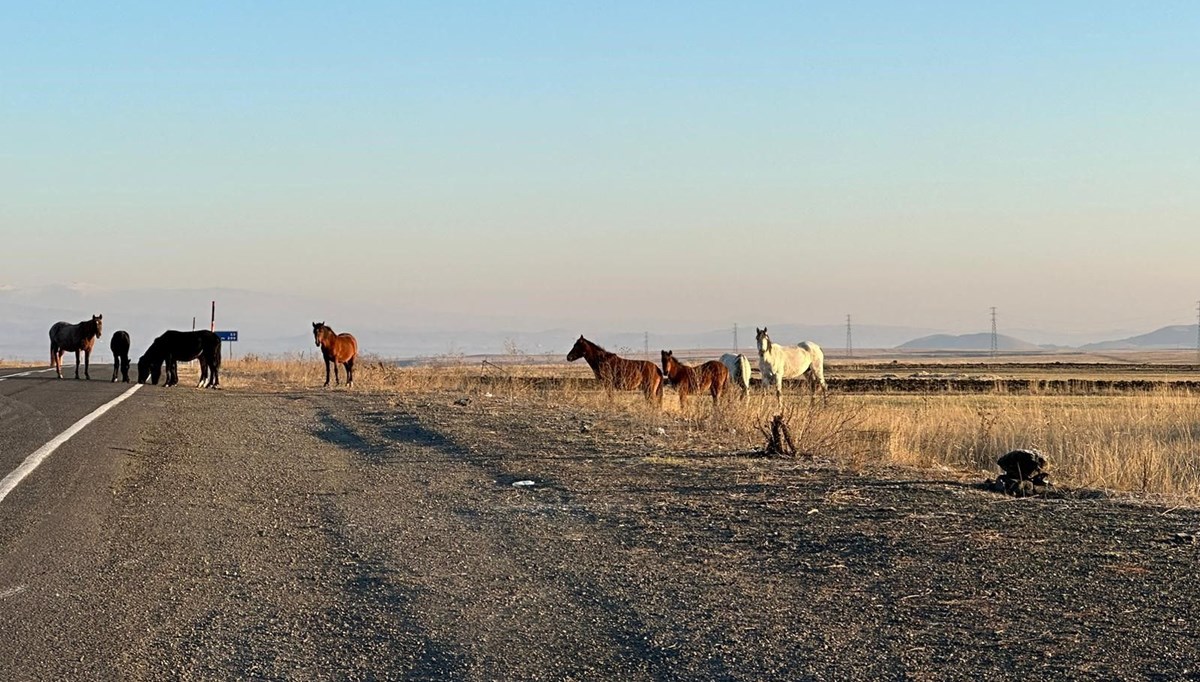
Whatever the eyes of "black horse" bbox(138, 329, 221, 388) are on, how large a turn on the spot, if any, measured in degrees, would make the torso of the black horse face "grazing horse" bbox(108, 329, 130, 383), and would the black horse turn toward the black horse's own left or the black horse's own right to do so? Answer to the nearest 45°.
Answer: approximately 45° to the black horse's own right

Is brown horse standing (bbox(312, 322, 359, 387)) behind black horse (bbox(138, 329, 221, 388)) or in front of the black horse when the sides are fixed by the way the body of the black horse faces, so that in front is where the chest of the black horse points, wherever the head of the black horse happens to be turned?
behind

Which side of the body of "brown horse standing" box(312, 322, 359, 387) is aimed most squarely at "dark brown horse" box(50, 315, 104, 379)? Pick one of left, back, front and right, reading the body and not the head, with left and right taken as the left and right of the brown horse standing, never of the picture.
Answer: right

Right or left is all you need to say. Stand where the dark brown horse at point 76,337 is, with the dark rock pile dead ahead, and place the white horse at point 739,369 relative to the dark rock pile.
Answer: left

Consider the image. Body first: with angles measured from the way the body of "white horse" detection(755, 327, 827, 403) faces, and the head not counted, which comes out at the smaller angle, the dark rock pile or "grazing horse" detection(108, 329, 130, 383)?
the grazing horse

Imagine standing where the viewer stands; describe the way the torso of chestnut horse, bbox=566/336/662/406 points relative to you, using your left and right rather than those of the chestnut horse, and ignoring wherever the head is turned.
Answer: facing to the left of the viewer

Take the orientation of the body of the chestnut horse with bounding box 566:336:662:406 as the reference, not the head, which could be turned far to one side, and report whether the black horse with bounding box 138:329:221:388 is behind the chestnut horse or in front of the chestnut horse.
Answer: in front

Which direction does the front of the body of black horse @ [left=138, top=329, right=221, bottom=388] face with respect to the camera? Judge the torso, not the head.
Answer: to the viewer's left

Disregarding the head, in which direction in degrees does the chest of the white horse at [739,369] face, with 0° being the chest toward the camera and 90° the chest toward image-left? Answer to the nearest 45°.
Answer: approximately 90°

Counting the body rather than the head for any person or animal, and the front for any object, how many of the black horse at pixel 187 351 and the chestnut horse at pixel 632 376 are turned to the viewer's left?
2

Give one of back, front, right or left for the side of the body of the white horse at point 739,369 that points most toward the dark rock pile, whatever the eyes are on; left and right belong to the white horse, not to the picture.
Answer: left
